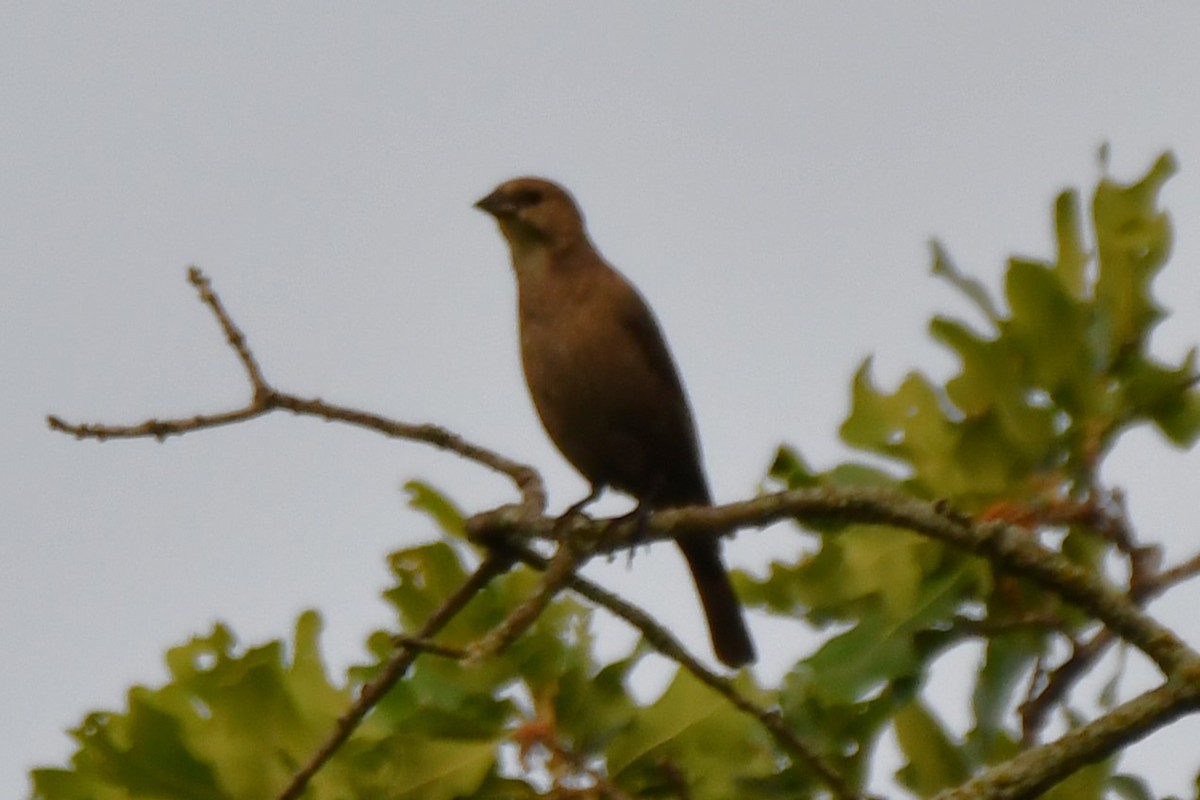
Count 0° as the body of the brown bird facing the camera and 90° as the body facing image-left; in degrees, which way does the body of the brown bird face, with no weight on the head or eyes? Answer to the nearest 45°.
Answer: approximately 45°

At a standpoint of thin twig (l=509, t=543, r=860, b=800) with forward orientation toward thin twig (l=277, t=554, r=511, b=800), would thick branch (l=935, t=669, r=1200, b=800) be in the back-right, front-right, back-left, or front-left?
back-left
